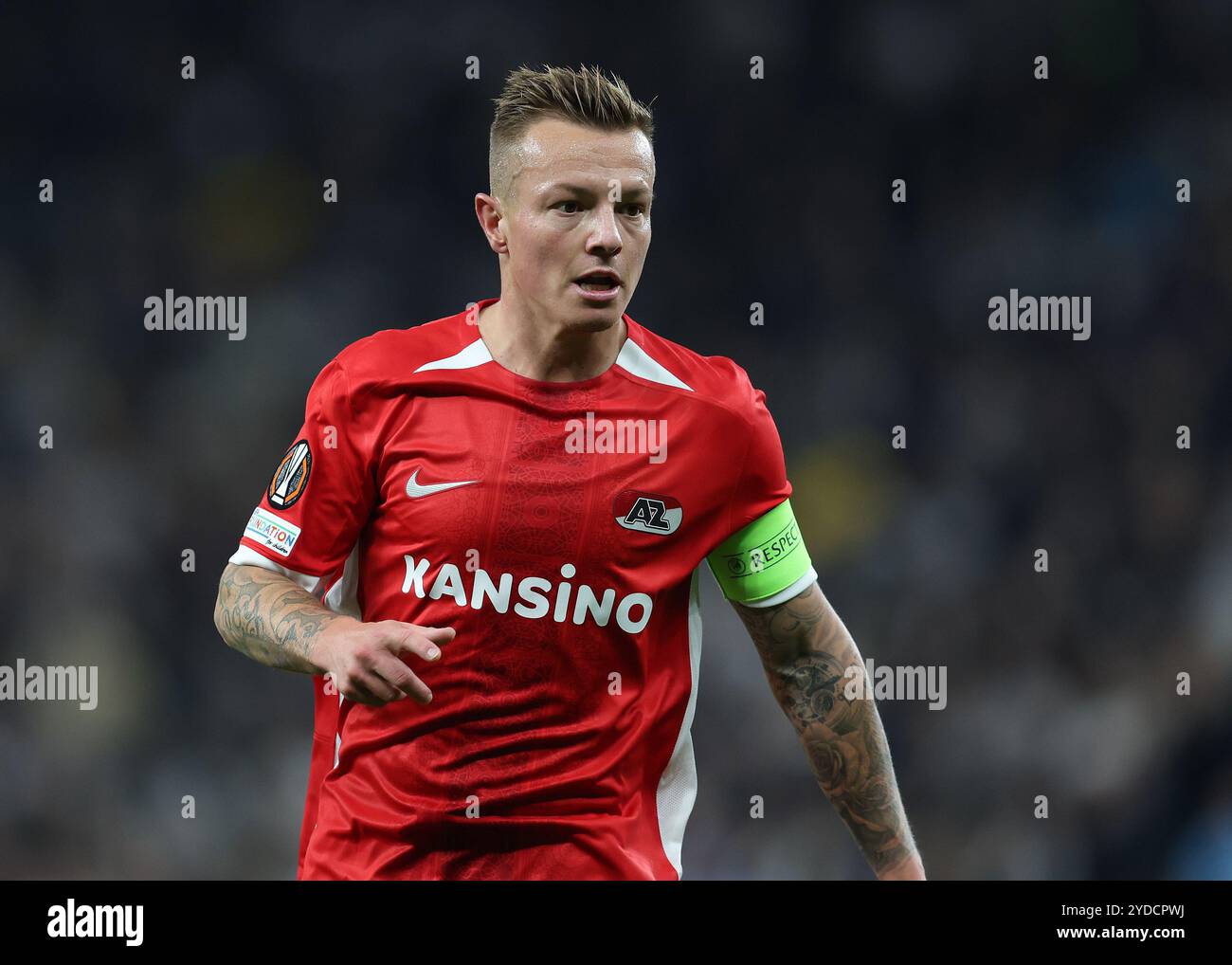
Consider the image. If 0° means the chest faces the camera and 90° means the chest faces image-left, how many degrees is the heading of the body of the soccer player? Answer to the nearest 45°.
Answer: approximately 0°
